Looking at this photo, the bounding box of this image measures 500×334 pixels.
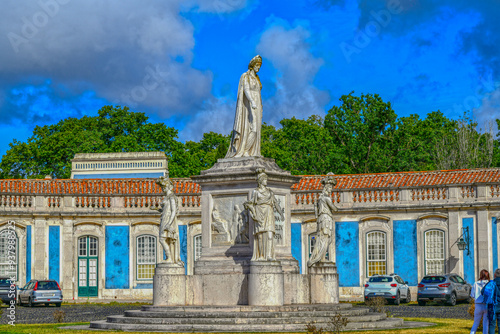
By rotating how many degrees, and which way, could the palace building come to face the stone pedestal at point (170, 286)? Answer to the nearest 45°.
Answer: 0° — it already faces it

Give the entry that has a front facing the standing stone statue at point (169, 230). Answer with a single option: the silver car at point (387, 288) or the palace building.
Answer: the palace building

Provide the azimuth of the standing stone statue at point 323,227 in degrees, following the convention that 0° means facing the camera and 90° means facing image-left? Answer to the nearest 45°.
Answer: approximately 315°

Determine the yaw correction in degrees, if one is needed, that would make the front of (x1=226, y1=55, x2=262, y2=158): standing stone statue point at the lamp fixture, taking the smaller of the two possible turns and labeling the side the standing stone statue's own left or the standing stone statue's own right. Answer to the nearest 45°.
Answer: approximately 90° to the standing stone statue's own left

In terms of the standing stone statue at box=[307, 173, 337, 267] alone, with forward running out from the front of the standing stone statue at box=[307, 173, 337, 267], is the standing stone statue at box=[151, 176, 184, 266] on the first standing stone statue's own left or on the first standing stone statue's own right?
on the first standing stone statue's own right

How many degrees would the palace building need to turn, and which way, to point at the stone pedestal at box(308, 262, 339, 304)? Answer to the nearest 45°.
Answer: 0° — it already faces it
